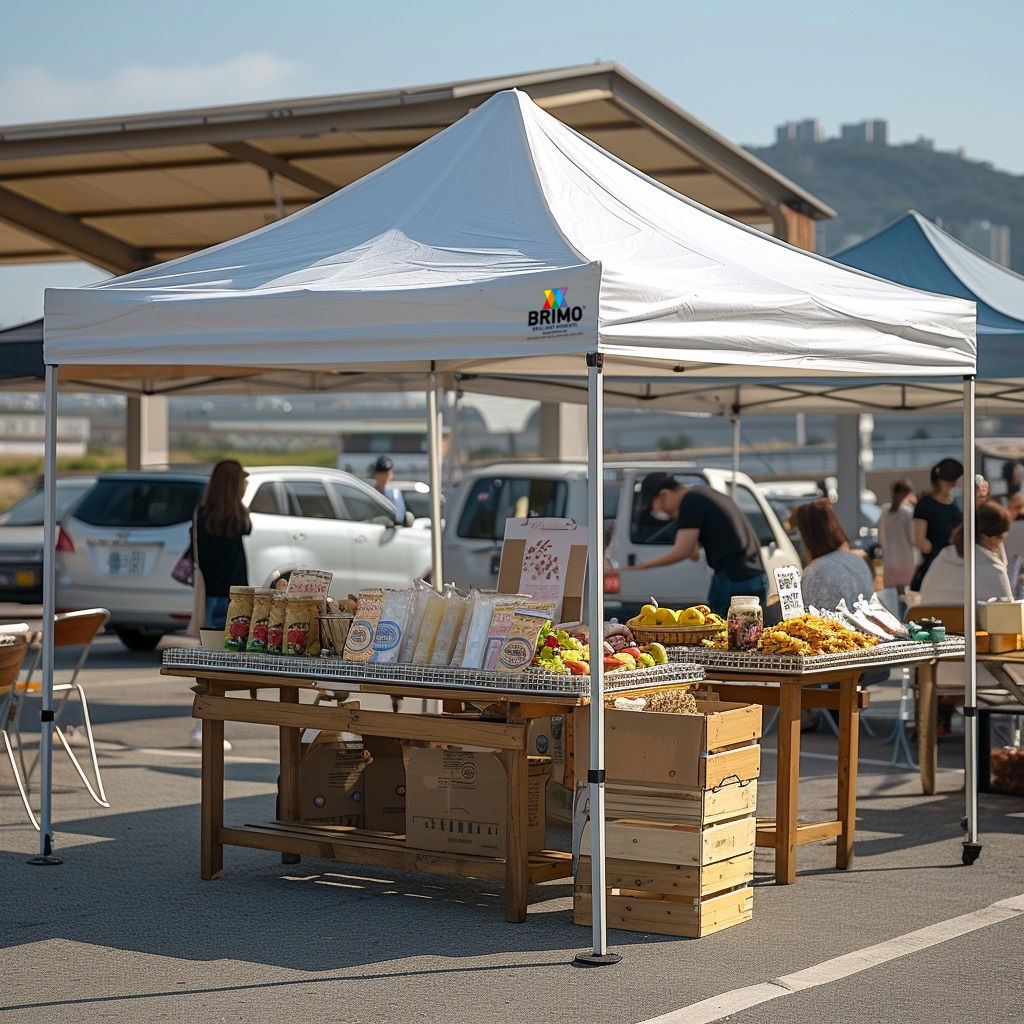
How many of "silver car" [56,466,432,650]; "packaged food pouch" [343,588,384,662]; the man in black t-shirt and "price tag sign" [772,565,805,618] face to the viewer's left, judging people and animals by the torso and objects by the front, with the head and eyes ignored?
1

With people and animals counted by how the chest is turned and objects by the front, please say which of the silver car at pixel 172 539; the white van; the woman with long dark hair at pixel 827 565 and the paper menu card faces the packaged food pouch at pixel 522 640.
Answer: the paper menu card

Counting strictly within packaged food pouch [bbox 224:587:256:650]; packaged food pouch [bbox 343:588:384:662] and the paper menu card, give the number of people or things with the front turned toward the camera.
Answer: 3

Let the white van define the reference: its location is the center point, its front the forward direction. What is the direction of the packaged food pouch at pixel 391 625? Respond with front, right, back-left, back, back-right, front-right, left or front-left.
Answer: right

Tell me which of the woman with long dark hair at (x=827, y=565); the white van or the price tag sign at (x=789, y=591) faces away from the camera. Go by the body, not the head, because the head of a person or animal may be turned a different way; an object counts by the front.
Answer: the woman with long dark hair

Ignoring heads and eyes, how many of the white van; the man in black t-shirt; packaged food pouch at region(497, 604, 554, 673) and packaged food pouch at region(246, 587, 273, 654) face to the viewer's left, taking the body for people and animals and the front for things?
1

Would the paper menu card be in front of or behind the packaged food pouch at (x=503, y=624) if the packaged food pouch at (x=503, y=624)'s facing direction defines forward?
behind

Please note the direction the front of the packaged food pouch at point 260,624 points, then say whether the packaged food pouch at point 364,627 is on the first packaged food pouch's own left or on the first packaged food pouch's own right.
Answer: on the first packaged food pouch's own left

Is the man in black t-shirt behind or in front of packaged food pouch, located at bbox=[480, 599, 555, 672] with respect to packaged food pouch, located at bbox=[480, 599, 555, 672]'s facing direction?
behind

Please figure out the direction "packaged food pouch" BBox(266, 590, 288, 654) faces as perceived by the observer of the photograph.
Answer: facing the viewer

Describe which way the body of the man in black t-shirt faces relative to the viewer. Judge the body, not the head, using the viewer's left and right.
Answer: facing to the left of the viewer

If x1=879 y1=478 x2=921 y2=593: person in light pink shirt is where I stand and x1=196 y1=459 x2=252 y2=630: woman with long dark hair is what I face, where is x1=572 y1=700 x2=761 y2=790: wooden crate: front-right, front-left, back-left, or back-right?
front-left

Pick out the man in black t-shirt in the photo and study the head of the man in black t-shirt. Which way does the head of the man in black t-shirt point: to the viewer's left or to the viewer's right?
to the viewer's left

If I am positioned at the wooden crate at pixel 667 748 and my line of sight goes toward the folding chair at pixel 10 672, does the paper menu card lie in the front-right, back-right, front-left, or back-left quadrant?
front-right

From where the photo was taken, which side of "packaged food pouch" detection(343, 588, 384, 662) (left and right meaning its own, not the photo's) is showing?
front

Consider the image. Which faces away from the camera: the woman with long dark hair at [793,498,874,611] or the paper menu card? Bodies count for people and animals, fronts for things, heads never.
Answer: the woman with long dark hair

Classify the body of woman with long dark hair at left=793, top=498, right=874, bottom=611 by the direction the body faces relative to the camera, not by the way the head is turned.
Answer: away from the camera

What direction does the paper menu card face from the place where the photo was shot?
facing the viewer

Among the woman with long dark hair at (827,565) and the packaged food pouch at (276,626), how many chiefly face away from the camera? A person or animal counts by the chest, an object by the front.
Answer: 1
